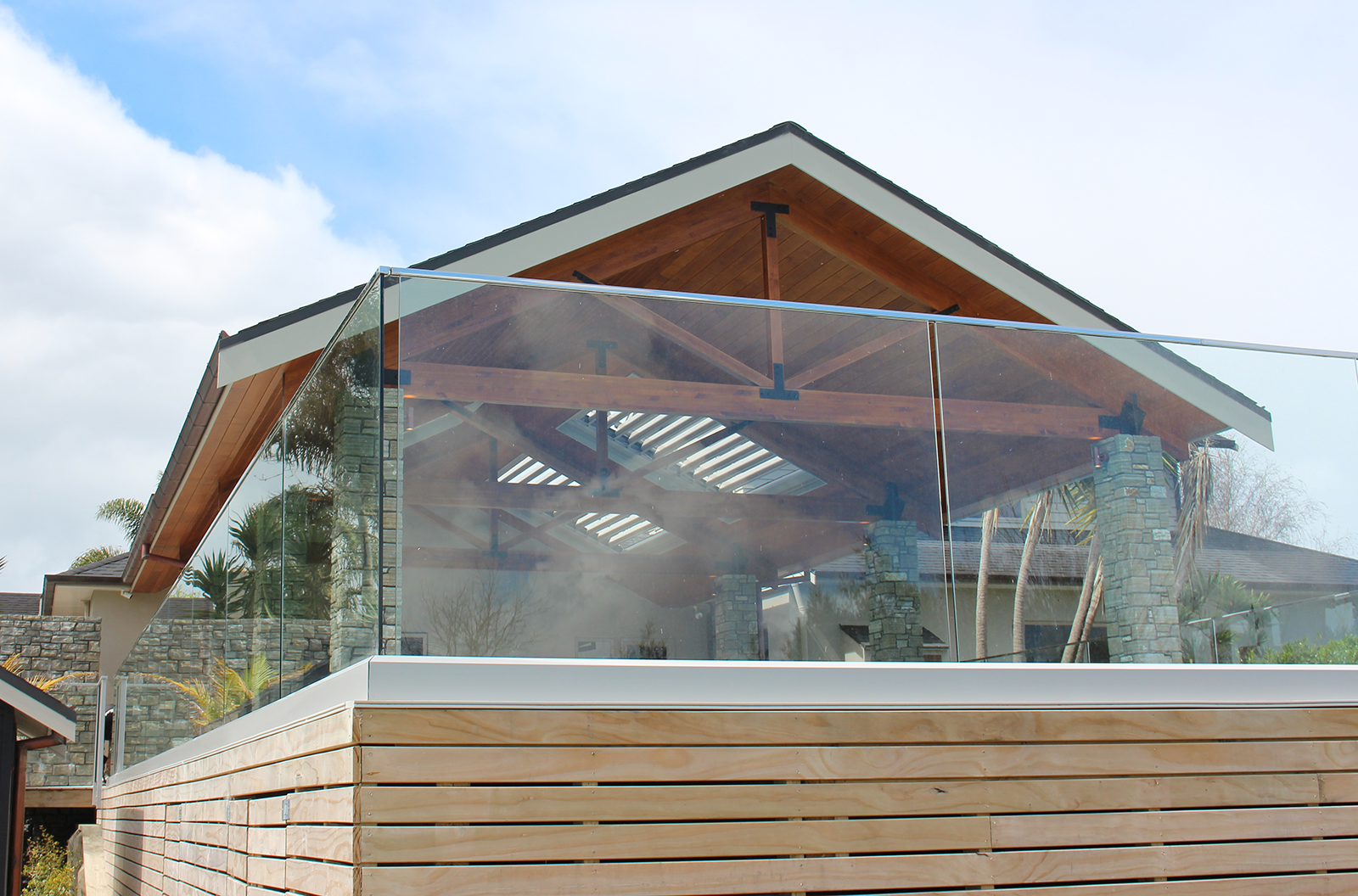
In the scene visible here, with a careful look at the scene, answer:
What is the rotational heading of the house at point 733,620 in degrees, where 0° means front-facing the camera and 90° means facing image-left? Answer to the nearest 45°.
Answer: approximately 0°

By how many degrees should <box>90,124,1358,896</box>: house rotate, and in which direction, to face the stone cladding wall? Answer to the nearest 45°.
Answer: approximately 135° to its right

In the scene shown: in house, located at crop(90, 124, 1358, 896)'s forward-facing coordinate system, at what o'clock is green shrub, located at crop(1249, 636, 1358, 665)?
The green shrub is roughly at 8 o'clock from the house.

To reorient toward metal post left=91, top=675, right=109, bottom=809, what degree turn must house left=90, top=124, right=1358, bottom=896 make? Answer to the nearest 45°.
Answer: approximately 135° to its right
